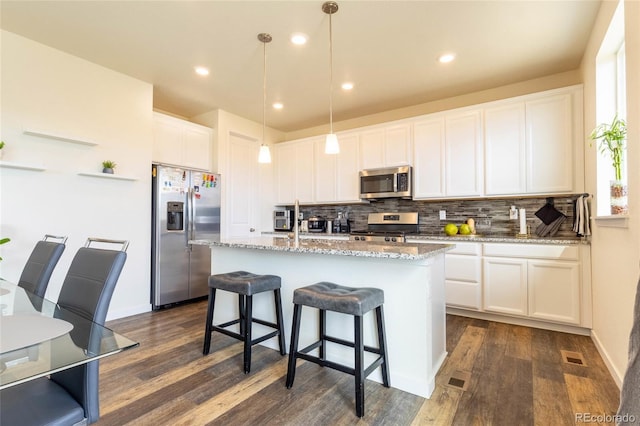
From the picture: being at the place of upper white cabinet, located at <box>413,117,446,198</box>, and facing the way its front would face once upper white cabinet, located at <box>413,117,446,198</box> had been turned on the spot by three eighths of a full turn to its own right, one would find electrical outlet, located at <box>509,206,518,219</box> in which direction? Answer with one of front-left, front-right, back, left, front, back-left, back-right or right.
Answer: back-right

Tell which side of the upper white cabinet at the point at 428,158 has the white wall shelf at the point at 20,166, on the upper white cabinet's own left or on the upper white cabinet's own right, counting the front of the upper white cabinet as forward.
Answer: on the upper white cabinet's own right

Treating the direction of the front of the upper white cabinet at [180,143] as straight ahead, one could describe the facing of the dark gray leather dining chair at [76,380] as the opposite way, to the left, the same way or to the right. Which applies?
to the right

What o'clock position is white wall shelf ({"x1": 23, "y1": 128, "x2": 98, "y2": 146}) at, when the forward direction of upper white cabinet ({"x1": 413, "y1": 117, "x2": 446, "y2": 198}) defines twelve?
The white wall shelf is roughly at 2 o'clock from the upper white cabinet.

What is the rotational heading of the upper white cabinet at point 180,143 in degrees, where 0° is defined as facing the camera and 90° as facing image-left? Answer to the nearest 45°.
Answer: approximately 315°

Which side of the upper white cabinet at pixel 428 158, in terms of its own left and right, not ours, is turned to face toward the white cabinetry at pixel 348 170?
right

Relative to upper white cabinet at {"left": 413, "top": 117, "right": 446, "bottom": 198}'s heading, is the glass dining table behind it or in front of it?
in front

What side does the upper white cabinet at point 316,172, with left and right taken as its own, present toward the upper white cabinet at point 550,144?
left

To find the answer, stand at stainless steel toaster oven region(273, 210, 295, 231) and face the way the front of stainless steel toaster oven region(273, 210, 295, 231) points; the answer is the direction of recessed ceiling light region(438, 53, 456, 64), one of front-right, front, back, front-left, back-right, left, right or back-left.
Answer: left
